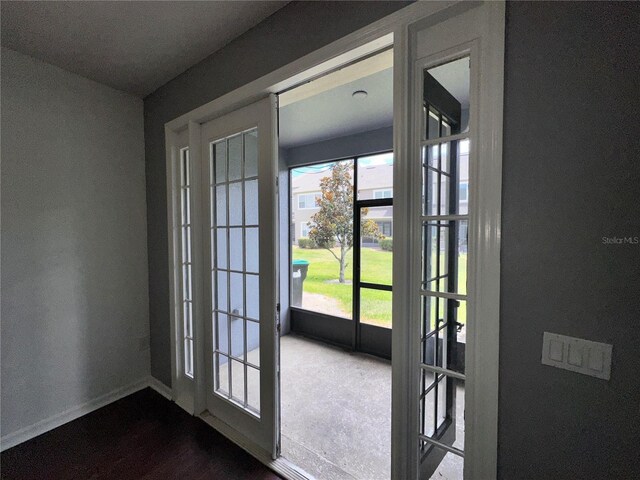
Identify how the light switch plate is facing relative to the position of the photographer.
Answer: facing the viewer and to the left of the viewer

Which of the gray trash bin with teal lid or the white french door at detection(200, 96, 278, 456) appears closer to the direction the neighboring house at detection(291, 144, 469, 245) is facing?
the white french door

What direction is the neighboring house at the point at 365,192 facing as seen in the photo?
toward the camera

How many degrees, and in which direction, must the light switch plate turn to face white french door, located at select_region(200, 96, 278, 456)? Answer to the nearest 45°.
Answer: approximately 45° to its right

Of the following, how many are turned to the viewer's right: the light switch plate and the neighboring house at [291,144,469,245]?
0
